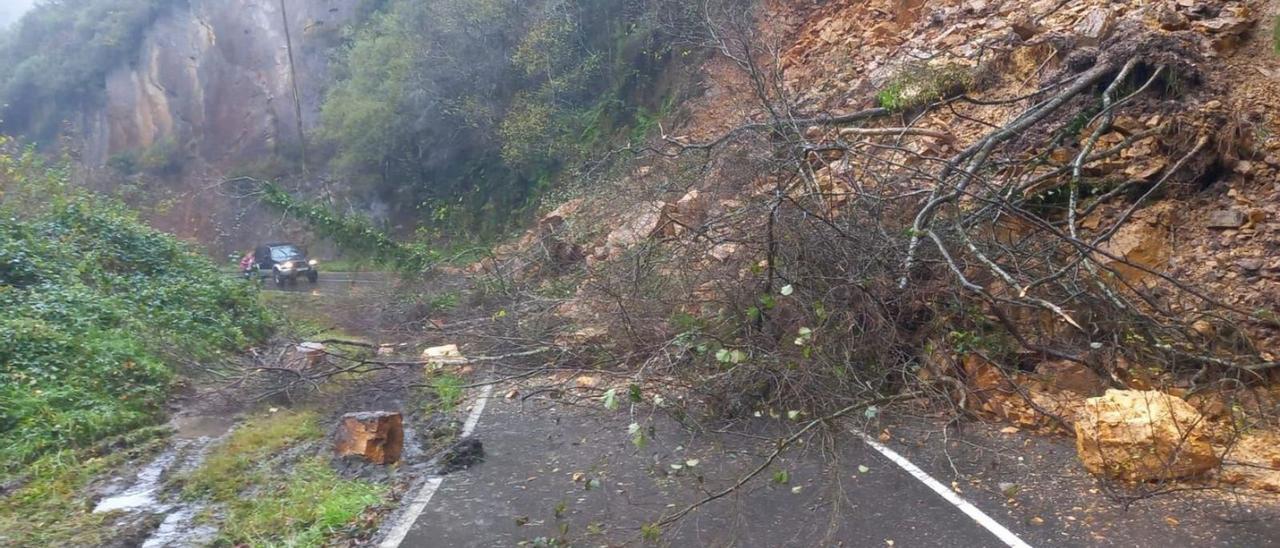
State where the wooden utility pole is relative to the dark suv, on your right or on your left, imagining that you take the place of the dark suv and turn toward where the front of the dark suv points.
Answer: on your left

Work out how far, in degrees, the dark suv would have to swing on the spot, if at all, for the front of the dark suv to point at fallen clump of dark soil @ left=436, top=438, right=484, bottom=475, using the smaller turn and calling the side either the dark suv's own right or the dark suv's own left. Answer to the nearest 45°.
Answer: approximately 45° to the dark suv's own right

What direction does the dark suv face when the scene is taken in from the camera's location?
facing the viewer and to the right of the viewer

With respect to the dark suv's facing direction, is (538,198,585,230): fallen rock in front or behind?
in front

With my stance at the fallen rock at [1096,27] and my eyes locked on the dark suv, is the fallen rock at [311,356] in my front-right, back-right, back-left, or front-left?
front-left

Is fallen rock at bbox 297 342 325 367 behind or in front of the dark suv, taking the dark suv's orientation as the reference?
in front

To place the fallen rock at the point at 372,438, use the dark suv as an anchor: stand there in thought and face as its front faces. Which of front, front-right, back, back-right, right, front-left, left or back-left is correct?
front-right

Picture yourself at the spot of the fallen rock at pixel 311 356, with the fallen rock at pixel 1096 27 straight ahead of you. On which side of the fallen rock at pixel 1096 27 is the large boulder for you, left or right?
right

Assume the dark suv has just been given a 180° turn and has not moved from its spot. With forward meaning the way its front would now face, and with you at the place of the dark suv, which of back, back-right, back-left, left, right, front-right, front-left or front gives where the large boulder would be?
back-left
